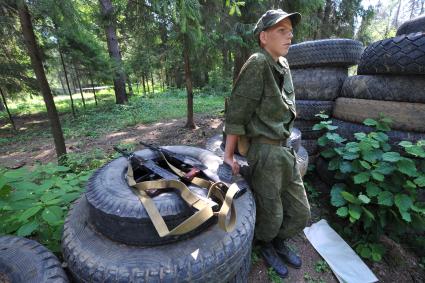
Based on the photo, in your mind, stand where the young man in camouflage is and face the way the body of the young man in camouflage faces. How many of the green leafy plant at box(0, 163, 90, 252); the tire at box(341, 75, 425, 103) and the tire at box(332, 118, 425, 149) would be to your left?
2

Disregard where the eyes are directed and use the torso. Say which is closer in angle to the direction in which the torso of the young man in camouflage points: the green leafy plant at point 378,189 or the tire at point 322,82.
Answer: the green leafy plant

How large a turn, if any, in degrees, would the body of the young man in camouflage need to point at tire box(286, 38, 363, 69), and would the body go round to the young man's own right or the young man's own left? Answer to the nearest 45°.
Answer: approximately 135° to the young man's own left

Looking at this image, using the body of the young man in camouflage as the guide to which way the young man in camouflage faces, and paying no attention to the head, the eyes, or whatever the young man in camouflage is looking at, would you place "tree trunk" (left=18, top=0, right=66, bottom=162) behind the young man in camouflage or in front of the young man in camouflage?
behind

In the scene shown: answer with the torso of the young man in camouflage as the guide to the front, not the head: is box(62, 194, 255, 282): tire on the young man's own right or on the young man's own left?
on the young man's own right

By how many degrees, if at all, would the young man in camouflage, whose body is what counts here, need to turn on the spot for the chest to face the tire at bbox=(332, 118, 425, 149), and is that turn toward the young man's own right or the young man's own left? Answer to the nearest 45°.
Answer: approximately 90° to the young man's own left
